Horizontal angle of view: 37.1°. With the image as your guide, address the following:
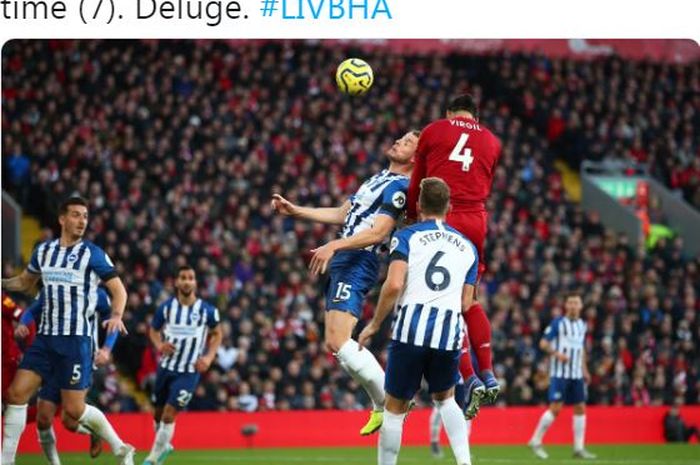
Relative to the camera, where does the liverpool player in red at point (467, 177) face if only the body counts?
away from the camera

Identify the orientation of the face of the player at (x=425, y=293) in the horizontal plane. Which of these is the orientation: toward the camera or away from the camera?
away from the camera

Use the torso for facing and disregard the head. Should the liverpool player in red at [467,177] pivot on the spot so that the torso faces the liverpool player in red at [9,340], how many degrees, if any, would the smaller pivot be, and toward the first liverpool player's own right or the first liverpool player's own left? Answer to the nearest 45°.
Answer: approximately 45° to the first liverpool player's own left

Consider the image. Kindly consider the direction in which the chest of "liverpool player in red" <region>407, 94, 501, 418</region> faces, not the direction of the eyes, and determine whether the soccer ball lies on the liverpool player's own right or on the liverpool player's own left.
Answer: on the liverpool player's own left

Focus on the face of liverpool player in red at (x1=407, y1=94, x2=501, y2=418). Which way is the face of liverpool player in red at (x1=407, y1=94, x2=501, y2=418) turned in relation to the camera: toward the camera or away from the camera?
away from the camera

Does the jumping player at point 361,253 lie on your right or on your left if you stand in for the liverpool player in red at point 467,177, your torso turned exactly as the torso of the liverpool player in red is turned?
on your left

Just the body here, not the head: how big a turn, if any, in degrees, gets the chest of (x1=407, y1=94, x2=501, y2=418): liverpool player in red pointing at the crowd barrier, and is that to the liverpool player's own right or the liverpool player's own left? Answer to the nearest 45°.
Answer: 0° — they already face it
